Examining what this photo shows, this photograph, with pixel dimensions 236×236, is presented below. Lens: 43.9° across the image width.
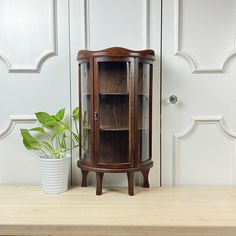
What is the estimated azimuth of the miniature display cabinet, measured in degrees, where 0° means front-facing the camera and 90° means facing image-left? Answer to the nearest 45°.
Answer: approximately 0°
